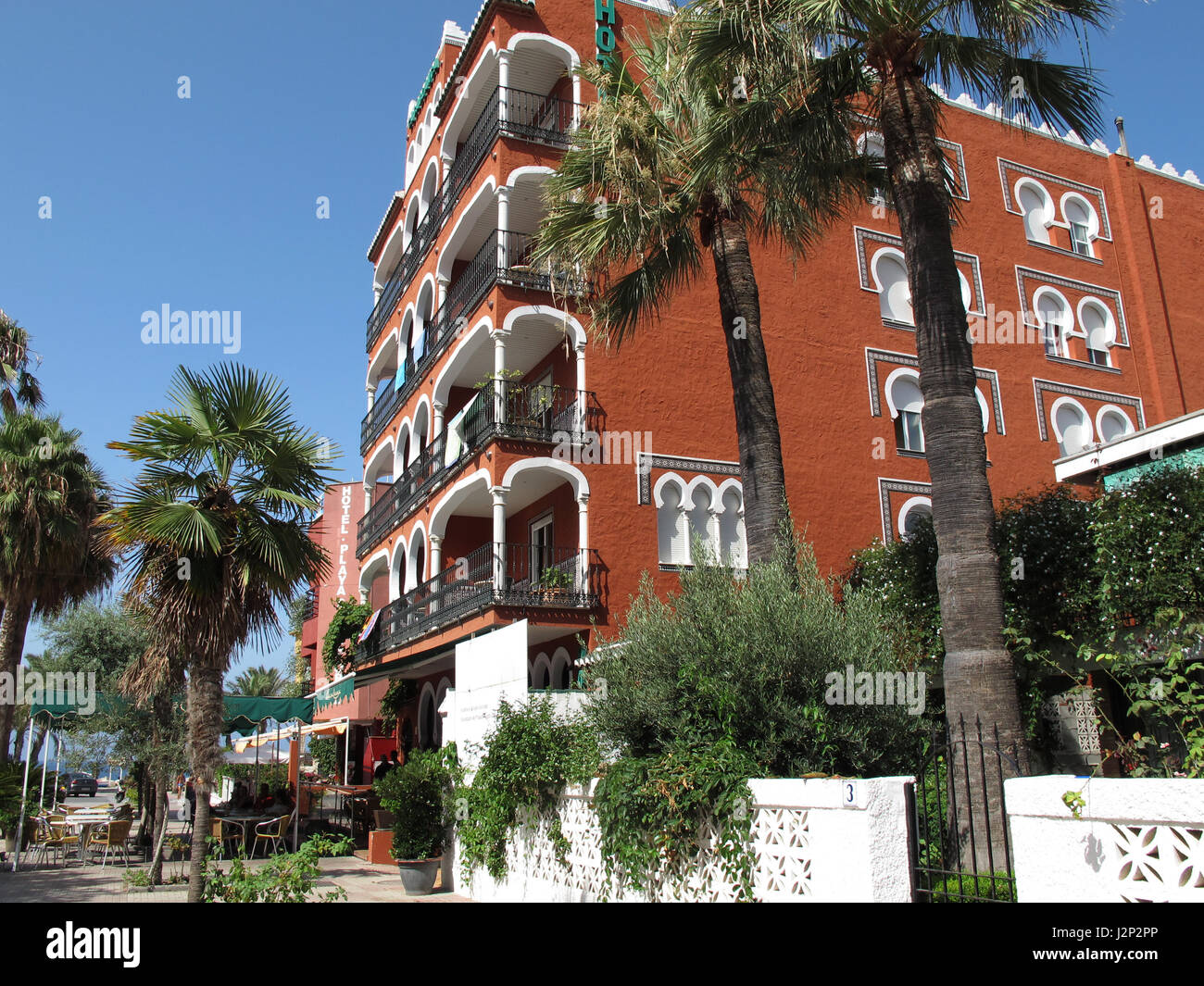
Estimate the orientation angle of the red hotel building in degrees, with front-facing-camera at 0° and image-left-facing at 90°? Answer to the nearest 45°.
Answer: approximately 45°

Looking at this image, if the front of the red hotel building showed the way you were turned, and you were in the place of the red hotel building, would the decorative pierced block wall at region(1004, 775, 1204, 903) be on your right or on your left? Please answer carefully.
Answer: on your left

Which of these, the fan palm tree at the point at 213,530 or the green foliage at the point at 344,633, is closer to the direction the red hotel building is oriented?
the fan palm tree

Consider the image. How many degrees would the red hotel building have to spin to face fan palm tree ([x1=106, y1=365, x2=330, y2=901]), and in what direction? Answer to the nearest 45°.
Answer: approximately 45° to its left

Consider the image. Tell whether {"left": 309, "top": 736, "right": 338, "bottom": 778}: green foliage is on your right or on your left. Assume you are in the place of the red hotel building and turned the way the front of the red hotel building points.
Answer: on your right

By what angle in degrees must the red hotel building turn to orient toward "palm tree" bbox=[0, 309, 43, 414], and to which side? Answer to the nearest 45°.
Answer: approximately 45° to its right

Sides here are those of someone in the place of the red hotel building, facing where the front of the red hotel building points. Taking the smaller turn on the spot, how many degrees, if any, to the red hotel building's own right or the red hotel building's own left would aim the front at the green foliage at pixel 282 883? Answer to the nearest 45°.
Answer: approximately 45° to the red hotel building's own left

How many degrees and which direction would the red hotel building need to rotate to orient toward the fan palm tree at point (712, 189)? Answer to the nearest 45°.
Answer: approximately 45° to its left

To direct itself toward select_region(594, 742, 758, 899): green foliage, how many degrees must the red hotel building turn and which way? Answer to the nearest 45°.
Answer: approximately 45° to its left
